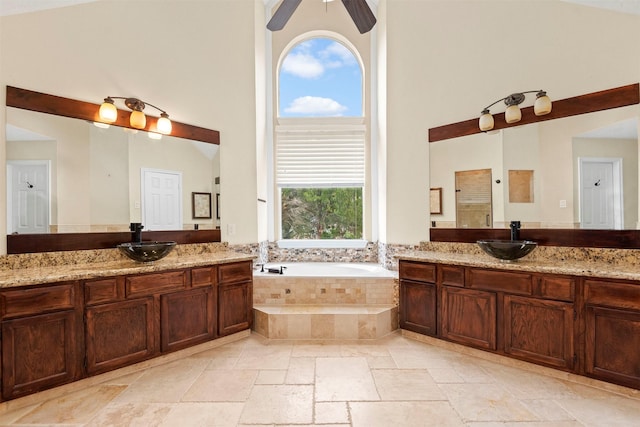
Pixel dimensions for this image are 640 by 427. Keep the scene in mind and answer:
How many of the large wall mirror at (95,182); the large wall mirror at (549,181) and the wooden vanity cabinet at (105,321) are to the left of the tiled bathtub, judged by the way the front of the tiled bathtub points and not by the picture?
1

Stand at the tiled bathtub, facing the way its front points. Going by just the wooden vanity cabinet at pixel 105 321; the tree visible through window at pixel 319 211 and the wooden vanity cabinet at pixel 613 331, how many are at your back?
1

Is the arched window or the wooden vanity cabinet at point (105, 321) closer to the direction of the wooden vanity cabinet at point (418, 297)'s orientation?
the wooden vanity cabinet

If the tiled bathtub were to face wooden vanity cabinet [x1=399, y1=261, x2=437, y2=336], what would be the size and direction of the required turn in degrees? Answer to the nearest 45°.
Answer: approximately 90° to its left

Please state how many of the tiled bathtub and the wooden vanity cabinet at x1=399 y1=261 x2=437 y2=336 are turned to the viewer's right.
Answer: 0

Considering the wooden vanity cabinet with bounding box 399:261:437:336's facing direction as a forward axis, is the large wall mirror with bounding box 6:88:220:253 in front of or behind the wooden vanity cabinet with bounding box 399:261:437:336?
in front

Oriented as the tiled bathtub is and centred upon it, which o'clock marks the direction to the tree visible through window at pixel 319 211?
The tree visible through window is roughly at 6 o'clock from the tiled bathtub.

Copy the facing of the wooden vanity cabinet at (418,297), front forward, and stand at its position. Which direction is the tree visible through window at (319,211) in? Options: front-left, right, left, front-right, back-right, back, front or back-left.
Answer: right

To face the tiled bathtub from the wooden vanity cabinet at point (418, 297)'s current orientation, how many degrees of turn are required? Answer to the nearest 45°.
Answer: approximately 45° to its right

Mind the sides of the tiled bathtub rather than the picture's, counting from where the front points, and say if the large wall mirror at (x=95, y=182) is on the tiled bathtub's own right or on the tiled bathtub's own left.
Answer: on the tiled bathtub's own right

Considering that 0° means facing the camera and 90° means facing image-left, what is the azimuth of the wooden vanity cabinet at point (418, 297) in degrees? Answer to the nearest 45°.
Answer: approximately 45°

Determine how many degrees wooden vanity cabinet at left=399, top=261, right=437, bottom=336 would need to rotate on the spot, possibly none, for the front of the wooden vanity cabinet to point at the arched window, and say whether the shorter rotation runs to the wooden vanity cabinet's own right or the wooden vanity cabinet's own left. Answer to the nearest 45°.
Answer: approximately 90° to the wooden vanity cabinet's own right

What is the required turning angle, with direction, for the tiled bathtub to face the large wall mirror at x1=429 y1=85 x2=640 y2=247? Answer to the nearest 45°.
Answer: approximately 90° to its left

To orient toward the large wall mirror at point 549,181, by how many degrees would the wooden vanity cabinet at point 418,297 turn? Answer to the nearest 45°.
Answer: approximately 135° to its left
